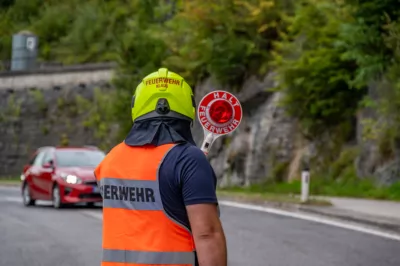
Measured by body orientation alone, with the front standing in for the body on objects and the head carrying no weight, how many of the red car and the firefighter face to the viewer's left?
0

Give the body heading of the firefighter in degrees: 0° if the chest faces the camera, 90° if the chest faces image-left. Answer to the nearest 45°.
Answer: approximately 225°

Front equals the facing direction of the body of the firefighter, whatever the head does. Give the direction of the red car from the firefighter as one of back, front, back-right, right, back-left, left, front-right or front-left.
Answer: front-left

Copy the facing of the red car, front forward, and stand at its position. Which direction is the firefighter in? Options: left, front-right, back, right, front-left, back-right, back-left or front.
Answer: front-right

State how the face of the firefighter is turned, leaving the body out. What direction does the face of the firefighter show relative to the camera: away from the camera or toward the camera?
away from the camera
